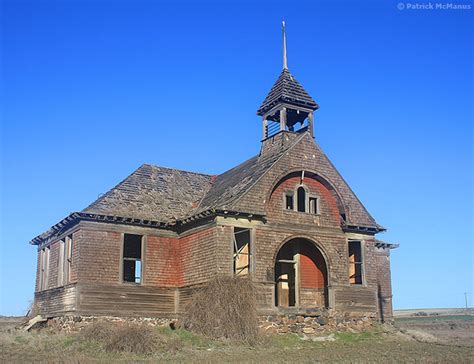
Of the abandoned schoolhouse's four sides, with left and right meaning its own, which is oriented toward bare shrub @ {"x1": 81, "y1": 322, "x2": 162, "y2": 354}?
right

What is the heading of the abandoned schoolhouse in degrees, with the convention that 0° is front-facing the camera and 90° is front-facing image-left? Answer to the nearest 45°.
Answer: approximately 315°
